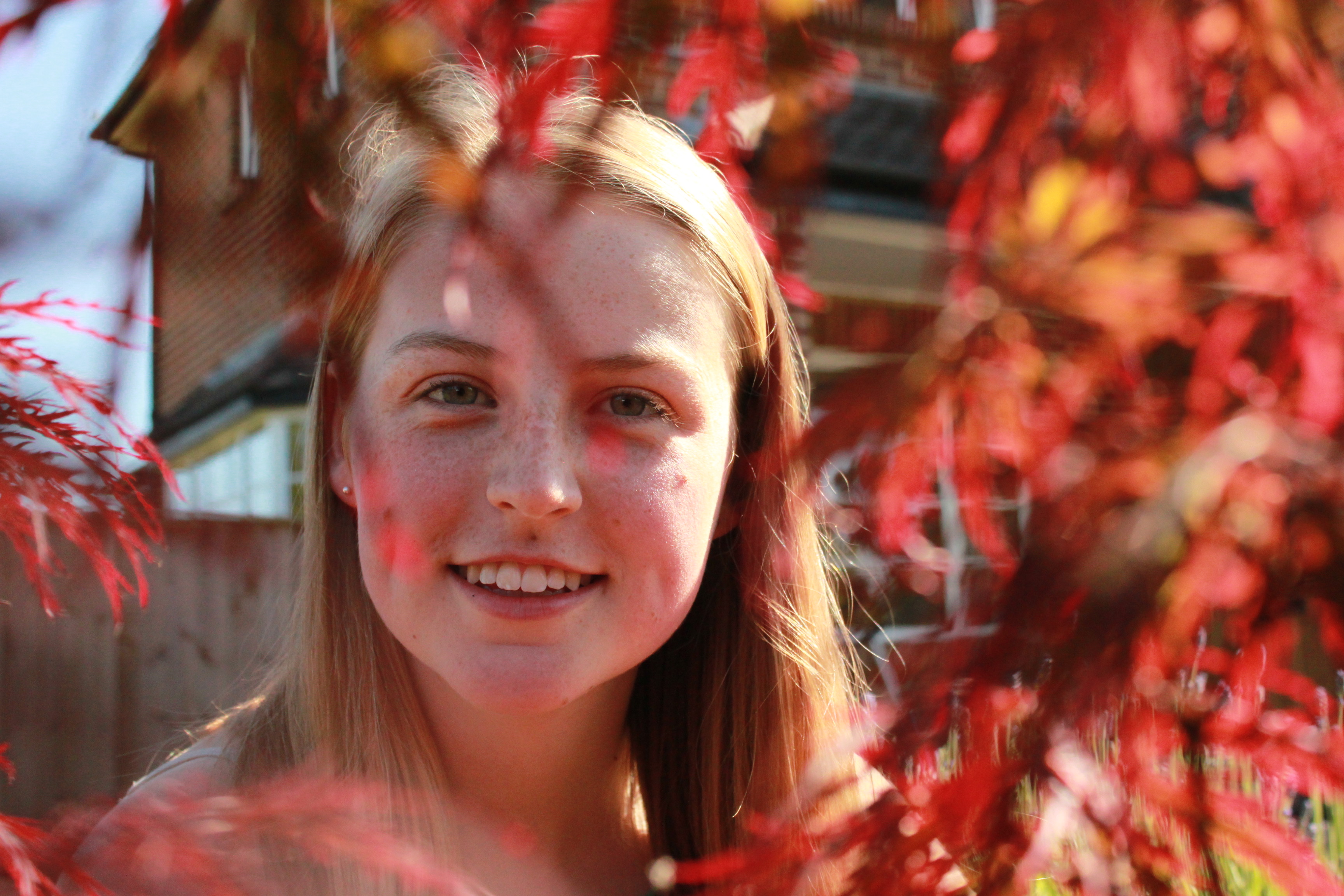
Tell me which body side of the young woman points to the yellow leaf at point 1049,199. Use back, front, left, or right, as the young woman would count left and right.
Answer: front

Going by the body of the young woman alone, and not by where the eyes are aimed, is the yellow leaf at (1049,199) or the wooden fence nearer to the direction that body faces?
the yellow leaf

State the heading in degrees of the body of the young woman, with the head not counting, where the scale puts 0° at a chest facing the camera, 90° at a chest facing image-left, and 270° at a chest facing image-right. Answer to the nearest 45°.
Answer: approximately 0°

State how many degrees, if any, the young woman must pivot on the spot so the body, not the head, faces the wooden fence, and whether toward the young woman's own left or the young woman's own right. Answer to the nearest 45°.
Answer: approximately 135° to the young woman's own right
